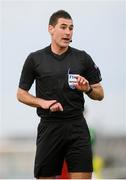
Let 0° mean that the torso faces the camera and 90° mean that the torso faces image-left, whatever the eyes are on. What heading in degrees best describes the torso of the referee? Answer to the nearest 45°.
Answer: approximately 0°
